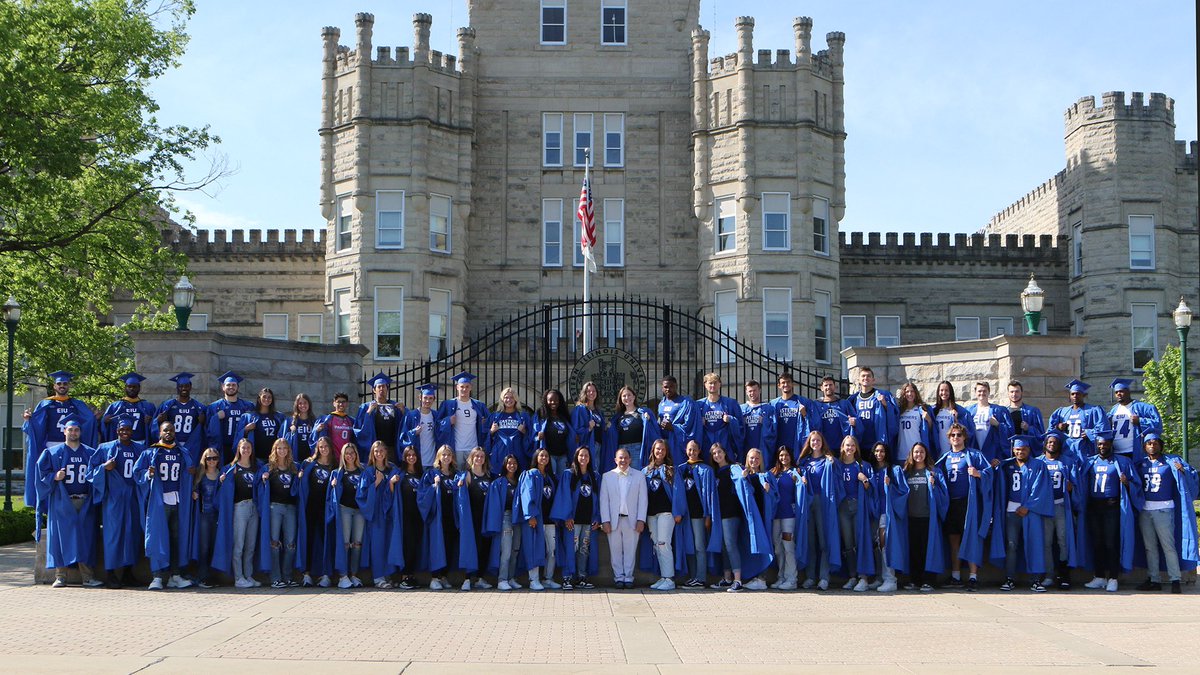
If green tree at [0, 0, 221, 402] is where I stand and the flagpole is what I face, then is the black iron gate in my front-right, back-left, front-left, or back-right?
front-right

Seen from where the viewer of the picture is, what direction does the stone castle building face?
facing the viewer

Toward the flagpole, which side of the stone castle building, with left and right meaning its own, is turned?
front

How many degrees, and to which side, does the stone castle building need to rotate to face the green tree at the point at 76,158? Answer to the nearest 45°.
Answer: approximately 45° to its right

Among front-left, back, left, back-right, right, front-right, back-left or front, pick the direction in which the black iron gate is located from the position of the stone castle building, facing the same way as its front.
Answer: front

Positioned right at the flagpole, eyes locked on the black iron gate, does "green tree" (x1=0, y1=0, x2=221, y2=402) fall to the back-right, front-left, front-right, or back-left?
front-right

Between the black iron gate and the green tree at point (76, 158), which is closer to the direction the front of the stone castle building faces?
the black iron gate
